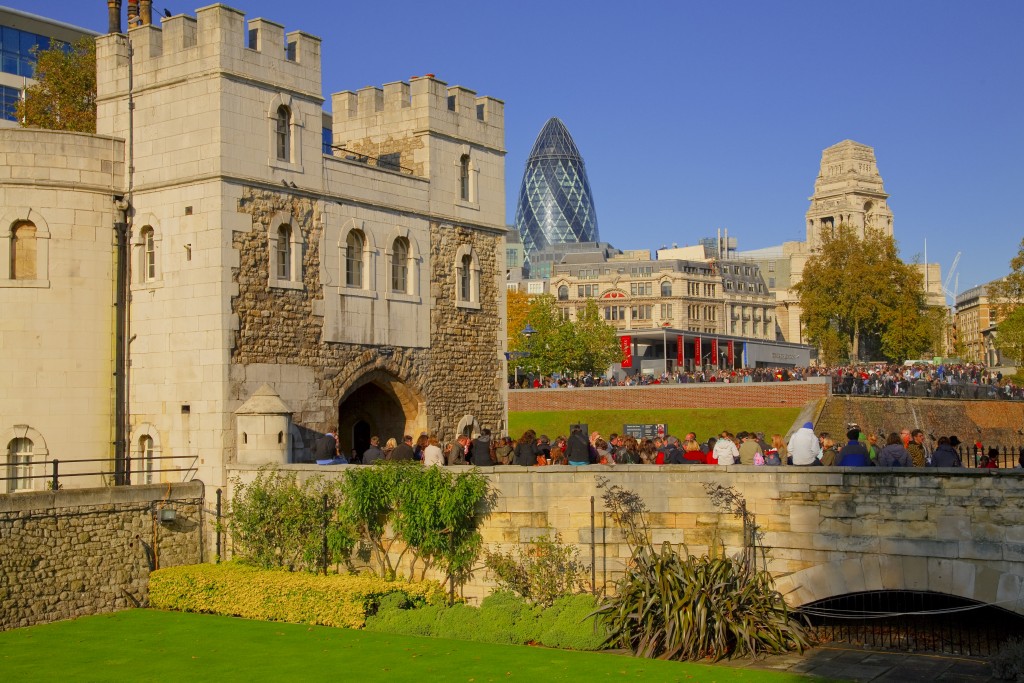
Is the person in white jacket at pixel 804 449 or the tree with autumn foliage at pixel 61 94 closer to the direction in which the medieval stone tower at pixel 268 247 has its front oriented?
the person in white jacket

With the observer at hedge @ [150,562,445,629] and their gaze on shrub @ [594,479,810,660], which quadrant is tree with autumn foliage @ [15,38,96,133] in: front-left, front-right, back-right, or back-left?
back-left

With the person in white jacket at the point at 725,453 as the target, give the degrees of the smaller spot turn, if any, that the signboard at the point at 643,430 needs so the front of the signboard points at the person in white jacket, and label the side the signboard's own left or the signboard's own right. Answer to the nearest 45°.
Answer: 0° — it already faces them

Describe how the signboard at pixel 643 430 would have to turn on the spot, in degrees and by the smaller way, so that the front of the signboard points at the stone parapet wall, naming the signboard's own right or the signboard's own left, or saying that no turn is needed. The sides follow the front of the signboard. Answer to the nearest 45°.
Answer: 0° — it already faces it

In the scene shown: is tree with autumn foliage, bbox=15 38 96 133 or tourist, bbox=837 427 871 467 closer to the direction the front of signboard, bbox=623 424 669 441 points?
the tourist

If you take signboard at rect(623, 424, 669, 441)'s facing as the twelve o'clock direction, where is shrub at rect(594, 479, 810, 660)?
The shrub is roughly at 12 o'clock from the signboard.

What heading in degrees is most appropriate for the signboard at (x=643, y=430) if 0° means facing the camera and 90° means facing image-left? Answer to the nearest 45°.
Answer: approximately 0°
